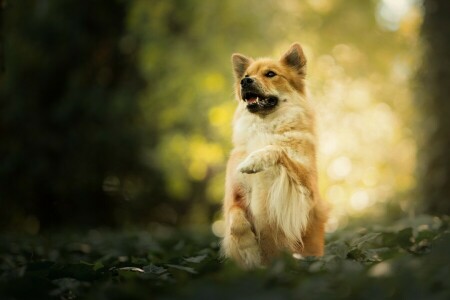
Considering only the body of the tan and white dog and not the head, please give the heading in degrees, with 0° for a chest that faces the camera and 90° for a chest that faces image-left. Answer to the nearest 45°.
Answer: approximately 45°

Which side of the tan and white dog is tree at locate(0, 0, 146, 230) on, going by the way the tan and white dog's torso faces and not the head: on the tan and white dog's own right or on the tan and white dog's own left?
on the tan and white dog's own right

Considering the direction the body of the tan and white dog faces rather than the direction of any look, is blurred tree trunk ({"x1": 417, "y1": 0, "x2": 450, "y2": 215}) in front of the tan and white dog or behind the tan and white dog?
behind
